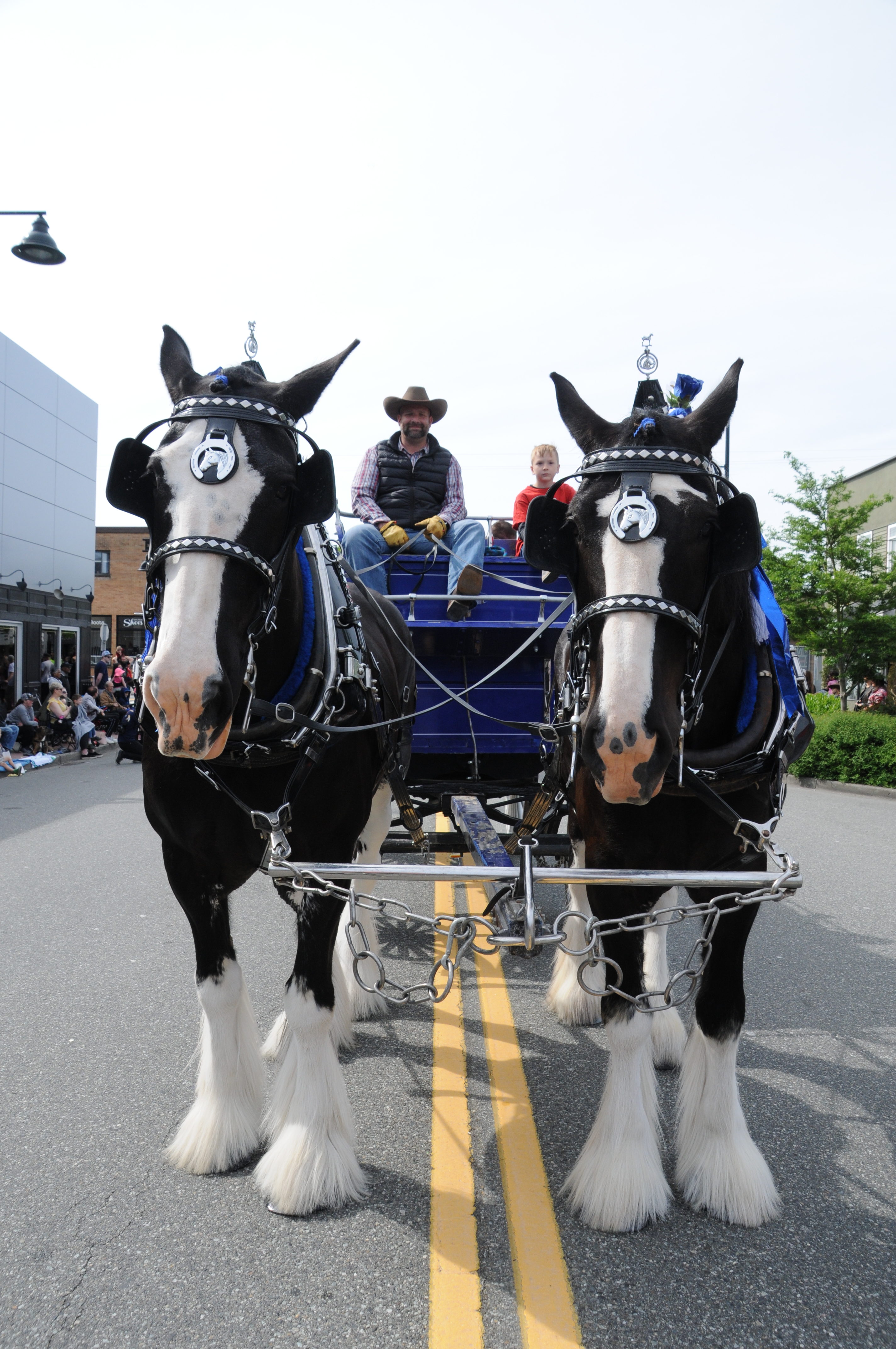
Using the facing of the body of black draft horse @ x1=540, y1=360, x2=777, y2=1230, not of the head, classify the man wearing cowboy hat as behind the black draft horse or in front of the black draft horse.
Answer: behind

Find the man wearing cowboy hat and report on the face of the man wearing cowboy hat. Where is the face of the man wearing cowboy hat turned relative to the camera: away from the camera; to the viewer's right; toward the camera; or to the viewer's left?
toward the camera

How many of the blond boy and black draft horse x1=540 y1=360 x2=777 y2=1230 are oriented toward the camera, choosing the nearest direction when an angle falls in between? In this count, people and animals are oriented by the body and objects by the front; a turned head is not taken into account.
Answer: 2

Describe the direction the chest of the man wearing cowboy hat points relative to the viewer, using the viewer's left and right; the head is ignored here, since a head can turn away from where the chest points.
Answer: facing the viewer

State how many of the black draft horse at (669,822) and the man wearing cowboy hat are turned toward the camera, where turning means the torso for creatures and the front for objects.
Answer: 2

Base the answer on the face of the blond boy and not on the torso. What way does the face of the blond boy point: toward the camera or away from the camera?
toward the camera

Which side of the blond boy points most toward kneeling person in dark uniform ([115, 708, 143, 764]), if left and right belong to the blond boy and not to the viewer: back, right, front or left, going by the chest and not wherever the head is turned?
back

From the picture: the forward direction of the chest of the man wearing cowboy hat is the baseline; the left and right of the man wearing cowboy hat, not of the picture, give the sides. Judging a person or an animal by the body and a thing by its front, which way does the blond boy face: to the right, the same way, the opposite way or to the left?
the same way

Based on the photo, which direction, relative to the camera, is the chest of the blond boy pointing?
toward the camera

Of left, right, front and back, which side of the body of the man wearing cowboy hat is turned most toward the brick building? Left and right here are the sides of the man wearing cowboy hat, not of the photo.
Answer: back

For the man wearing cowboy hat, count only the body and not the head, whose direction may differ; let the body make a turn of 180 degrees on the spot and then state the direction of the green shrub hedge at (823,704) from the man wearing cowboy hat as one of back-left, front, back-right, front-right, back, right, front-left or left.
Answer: front-right

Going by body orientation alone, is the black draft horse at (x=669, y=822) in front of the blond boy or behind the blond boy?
in front

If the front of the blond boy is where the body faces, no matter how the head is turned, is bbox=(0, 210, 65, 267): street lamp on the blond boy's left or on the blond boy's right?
on the blond boy's right

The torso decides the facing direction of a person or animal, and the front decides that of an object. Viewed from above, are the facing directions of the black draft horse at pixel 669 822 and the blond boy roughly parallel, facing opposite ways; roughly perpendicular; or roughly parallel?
roughly parallel
